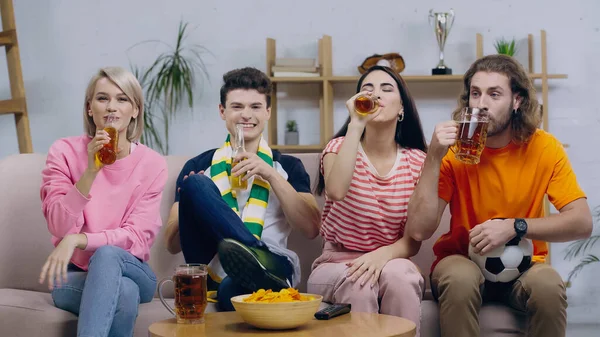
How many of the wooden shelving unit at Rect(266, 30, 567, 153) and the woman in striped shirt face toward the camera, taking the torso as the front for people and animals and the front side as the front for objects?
2

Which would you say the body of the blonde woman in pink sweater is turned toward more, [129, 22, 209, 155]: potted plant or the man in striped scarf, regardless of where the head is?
the man in striped scarf

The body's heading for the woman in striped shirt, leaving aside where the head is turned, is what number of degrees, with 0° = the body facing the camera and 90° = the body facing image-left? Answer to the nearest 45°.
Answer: approximately 0°

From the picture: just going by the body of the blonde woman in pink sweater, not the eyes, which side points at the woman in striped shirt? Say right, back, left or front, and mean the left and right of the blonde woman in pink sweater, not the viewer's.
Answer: left

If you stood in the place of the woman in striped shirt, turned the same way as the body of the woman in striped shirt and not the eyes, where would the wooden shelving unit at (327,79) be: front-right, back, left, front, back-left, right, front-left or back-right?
back

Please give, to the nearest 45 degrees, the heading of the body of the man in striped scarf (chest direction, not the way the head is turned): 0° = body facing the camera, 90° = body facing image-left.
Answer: approximately 0°

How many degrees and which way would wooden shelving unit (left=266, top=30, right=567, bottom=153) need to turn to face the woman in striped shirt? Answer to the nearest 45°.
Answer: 0° — it already faces them

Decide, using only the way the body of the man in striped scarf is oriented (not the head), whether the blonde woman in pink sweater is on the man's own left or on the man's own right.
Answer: on the man's own right

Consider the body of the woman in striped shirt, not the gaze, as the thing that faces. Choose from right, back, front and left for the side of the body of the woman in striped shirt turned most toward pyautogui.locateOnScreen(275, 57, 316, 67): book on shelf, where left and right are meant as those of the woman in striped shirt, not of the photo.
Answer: back
